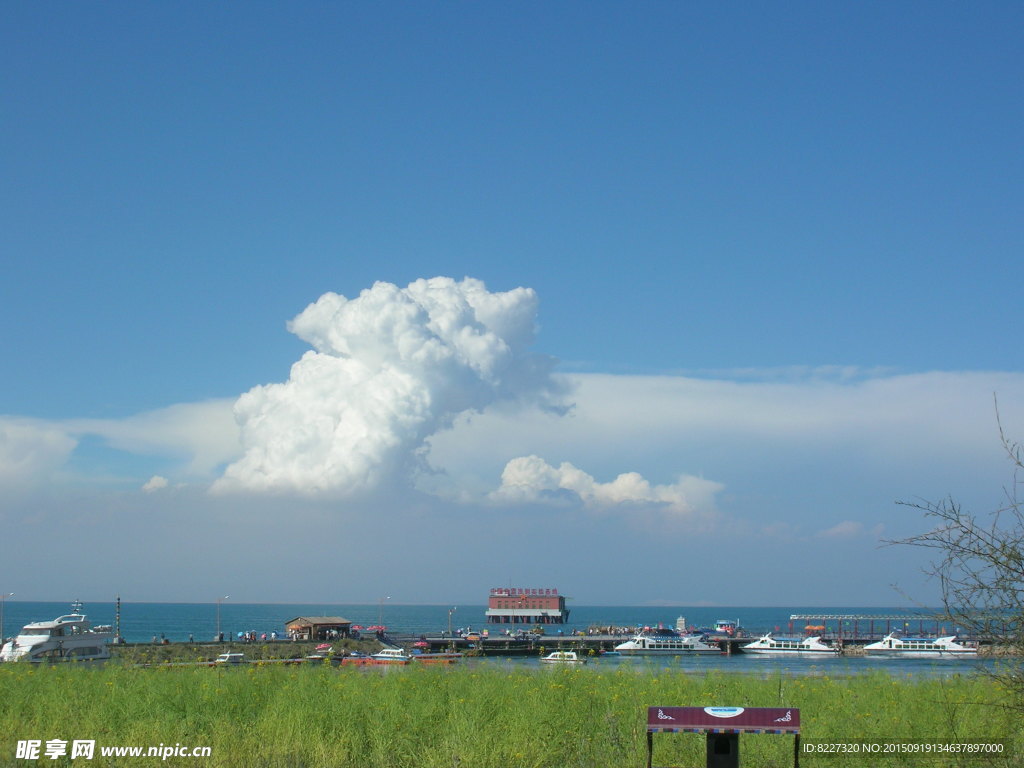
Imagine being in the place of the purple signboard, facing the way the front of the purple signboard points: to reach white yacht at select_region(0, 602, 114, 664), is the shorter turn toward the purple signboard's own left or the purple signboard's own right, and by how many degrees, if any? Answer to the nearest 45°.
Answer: approximately 135° to the purple signboard's own right

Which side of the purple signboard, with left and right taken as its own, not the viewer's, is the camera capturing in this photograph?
front
